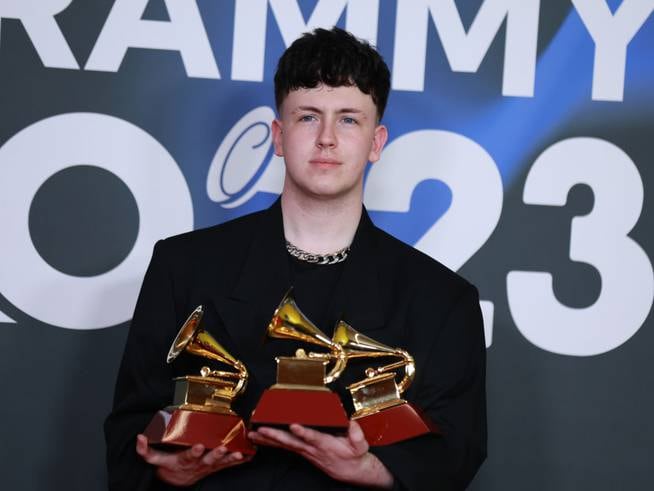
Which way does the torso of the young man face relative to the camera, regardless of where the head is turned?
toward the camera

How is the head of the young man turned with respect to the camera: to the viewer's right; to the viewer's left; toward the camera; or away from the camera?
toward the camera
